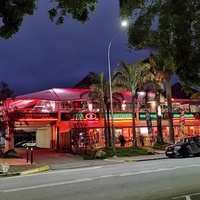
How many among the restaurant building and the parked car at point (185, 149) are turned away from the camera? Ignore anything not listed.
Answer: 0

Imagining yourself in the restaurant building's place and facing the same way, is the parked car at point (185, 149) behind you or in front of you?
in front

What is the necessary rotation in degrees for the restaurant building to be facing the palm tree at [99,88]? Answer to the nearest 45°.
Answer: approximately 45° to its left

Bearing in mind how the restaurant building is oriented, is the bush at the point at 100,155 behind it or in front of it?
in front

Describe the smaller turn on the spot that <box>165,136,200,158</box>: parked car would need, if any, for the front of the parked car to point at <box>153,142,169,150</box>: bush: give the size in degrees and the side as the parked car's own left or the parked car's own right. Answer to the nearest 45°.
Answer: approximately 135° to the parked car's own right

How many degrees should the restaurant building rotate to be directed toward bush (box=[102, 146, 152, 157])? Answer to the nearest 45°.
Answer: approximately 45° to its left

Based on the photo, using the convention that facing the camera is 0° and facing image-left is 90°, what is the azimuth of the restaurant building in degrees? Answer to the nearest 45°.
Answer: approximately 0°

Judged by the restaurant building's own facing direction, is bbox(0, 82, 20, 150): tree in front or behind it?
in front
